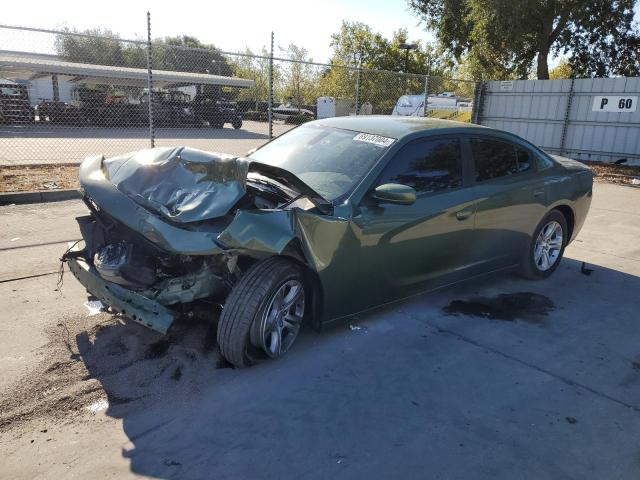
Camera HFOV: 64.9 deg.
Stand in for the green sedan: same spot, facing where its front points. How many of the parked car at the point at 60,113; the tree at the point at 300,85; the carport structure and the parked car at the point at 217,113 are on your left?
0

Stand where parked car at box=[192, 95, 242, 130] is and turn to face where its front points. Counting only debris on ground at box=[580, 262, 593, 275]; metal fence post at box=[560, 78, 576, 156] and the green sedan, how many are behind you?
0

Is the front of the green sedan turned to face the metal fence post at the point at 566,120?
no

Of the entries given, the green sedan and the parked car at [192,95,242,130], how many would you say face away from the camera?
0

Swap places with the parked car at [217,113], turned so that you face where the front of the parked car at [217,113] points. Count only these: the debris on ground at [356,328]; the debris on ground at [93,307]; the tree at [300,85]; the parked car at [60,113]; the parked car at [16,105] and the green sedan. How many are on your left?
1

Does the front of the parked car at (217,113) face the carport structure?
no

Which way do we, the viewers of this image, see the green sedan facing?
facing the viewer and to the left of the viewer

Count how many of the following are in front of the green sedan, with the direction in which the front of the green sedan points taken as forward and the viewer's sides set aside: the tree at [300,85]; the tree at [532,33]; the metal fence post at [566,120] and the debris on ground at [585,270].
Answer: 0

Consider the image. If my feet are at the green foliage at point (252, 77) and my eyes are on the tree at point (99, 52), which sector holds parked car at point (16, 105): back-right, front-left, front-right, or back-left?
front-left

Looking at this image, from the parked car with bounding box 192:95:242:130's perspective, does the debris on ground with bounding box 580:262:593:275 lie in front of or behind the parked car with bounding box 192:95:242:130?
in front

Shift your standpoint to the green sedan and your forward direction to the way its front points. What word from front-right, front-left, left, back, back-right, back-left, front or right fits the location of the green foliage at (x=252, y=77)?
back-right

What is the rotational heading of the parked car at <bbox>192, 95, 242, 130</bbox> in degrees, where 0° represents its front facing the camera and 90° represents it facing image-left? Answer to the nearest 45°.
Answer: approximately 315°

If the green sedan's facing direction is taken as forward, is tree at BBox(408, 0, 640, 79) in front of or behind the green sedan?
behind

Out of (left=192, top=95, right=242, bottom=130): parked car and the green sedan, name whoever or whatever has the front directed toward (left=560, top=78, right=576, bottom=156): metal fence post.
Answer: the parked car

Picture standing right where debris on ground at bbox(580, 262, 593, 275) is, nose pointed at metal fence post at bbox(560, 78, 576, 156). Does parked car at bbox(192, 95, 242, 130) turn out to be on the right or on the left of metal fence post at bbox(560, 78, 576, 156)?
left
